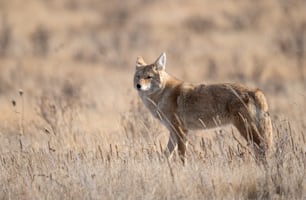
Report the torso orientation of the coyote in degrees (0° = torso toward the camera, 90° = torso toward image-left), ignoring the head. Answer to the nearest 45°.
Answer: approximately 90°
